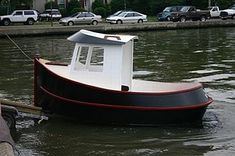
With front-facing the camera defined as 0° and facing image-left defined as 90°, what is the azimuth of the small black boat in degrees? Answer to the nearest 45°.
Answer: approximately 90°
